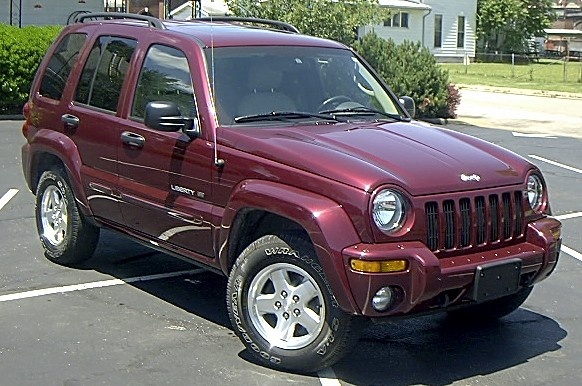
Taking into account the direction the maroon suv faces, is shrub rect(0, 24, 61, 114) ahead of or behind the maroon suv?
behind

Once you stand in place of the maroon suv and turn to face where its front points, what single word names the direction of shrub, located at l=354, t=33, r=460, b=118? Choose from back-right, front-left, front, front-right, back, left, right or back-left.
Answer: back-left

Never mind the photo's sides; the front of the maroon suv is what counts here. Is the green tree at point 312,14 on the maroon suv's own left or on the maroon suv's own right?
on the maroon suv's own left

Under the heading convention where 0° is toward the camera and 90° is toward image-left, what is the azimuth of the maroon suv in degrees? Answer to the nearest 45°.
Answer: approximately 315°
